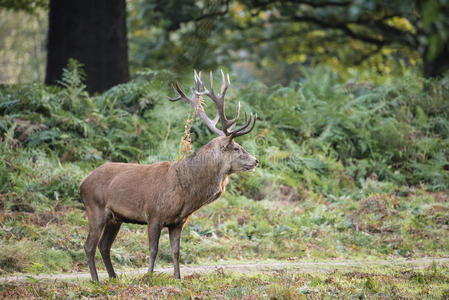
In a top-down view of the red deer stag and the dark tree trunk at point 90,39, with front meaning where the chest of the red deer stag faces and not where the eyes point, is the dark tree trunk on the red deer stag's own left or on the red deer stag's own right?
on the red deer stag's own left

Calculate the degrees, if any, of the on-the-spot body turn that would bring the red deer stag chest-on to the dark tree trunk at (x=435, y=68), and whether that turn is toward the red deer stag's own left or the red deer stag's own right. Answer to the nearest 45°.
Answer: approximately 45° to the red deer stag's own left

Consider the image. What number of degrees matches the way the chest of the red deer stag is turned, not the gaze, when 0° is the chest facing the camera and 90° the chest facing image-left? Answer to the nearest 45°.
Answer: approximately 270°
